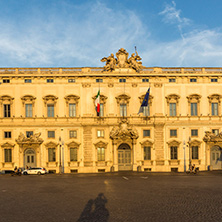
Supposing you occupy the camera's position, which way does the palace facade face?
facing the viewer
